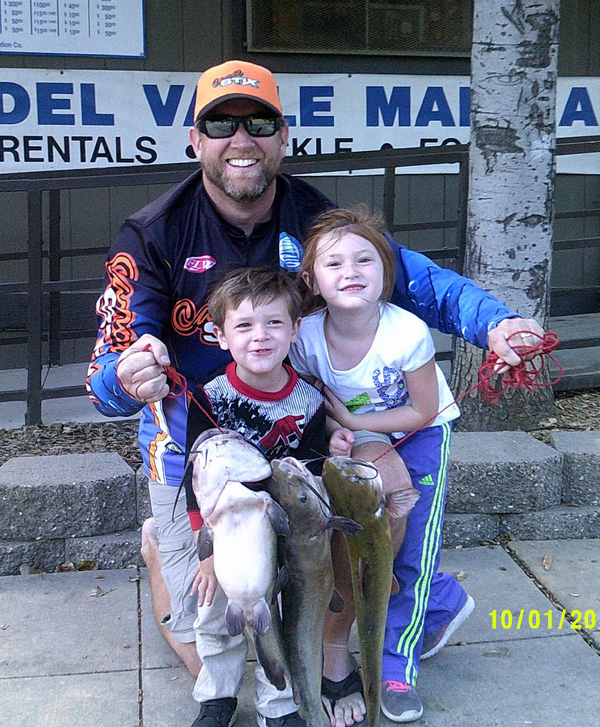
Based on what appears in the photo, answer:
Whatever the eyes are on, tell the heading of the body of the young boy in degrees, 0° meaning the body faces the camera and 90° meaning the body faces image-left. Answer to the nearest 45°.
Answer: approximately 0°

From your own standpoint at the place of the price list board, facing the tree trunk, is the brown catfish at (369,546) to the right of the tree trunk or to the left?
right

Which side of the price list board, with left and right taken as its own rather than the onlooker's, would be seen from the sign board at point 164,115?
left

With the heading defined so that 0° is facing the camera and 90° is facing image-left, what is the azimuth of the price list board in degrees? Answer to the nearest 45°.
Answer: approximately 0°

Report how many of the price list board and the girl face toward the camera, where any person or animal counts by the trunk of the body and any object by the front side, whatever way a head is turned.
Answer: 2

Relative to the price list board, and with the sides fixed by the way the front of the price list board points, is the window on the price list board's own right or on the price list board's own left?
on the price list board's own left

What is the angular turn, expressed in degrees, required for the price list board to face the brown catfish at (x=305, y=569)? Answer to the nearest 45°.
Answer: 0° — it already faces it
